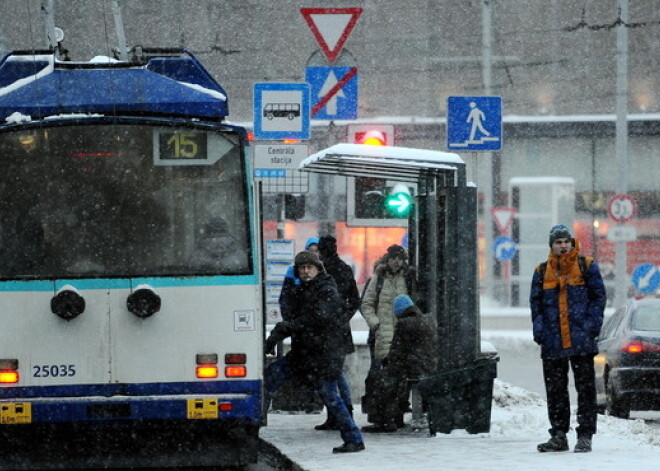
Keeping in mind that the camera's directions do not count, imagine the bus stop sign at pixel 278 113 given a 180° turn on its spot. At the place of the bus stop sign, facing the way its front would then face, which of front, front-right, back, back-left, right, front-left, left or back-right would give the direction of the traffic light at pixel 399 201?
right

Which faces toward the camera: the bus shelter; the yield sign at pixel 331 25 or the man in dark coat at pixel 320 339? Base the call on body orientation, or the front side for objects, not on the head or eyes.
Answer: the yield sign

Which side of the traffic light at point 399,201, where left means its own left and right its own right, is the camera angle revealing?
front

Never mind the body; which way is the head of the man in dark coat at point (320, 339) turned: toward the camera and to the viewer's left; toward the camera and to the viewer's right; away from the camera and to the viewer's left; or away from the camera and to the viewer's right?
toward the camera and to the viewer's left

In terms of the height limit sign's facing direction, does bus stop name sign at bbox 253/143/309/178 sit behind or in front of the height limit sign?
in front

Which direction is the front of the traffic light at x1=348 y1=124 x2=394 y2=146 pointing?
toward the camera

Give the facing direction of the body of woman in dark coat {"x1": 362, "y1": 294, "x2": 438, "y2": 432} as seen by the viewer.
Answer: to the viewer's left

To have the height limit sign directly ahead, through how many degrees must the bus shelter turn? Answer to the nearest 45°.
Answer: approximately 90° to its right

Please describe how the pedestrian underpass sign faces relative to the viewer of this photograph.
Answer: facing the viewer

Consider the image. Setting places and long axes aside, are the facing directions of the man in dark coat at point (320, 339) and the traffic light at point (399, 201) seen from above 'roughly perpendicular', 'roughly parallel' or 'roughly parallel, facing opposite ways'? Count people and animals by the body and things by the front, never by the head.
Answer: roughly perpendicular

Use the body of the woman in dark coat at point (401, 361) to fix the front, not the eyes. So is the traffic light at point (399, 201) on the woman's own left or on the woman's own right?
on the woman's own right

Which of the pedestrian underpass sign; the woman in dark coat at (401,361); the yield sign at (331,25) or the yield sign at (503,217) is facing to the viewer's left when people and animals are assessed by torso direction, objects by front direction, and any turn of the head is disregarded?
the woman in dark coat

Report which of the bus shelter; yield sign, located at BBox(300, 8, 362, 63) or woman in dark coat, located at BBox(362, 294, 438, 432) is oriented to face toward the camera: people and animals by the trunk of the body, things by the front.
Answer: the yield sign

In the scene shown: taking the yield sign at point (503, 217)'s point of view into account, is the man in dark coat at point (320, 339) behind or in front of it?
in front

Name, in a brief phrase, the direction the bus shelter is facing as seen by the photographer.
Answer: facing to the left of the viewer
